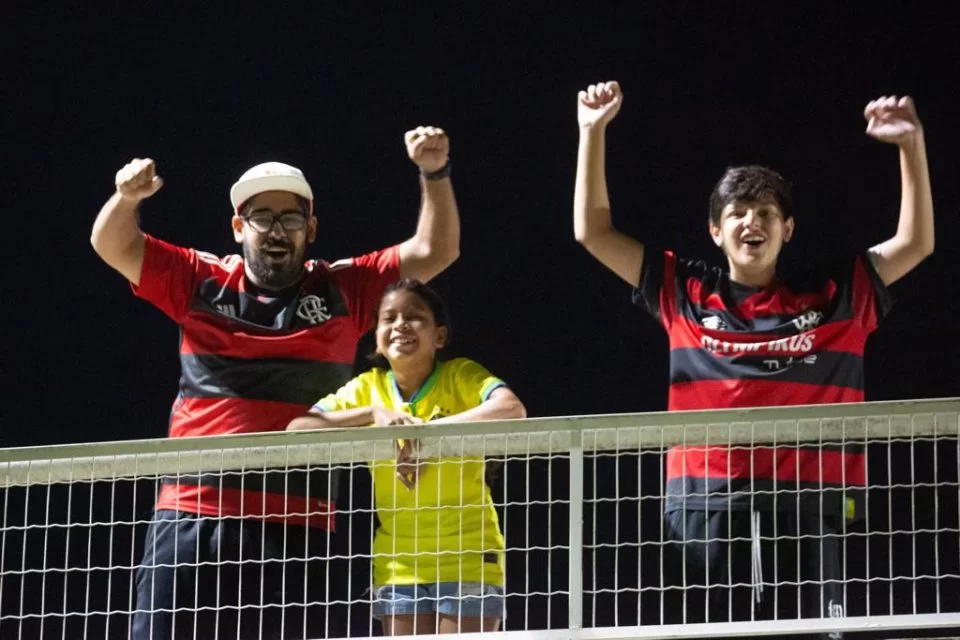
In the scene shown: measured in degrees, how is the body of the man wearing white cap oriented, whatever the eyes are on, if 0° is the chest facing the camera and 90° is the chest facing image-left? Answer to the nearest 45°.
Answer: approximately 0°

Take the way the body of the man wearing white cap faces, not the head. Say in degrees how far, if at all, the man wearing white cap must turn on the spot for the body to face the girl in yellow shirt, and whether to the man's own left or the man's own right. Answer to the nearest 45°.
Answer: approximately 45° to the man's own left
